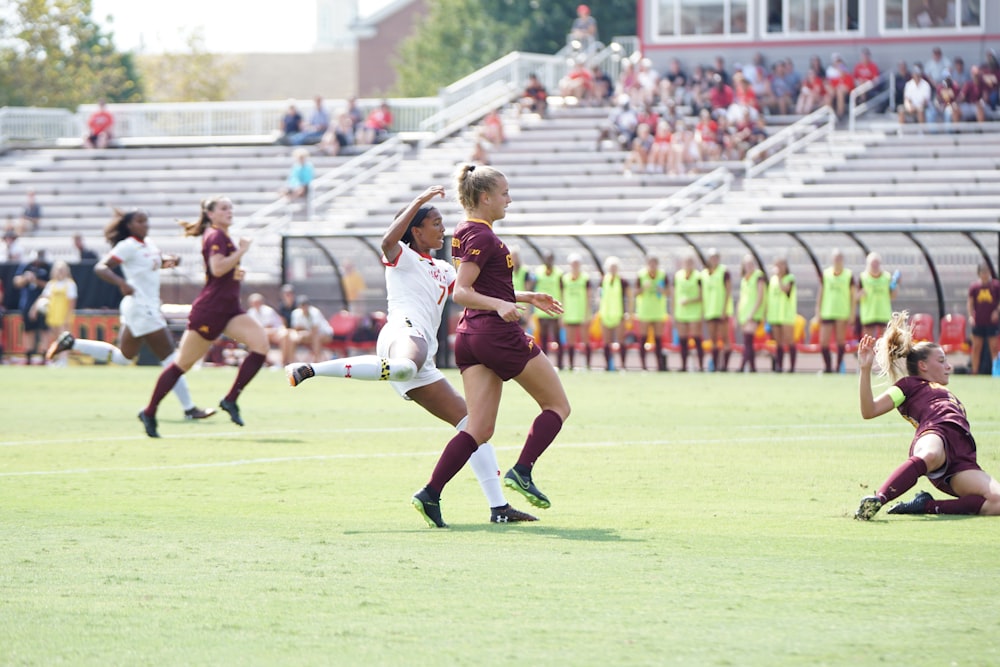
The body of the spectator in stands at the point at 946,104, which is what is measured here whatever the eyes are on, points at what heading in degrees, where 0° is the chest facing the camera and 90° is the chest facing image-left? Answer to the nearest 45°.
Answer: approximately 0°

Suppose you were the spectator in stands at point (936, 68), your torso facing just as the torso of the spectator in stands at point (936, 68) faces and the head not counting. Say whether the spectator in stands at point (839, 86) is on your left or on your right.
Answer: on your right

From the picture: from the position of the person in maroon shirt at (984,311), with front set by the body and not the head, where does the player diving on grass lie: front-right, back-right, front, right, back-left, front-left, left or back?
front

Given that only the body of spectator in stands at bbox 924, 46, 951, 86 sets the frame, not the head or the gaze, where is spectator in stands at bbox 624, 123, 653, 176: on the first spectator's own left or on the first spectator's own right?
on the first spectator's own right

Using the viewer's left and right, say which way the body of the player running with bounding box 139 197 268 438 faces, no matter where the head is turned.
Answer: facing to the right of the viewer

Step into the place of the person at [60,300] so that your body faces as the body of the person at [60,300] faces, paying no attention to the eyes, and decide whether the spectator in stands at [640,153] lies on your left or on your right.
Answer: on your left

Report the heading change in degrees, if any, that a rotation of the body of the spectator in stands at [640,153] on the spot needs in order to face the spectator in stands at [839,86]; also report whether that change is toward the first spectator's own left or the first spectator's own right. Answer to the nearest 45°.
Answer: approximately 135° to the first spectator's own left

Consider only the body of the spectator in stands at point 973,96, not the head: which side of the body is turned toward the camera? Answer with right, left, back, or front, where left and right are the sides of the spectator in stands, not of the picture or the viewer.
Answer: front

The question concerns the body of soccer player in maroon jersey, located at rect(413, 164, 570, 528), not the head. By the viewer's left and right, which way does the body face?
facing to the right of the viewer

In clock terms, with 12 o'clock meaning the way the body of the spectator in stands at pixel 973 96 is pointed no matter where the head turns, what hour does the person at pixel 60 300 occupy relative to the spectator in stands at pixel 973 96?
the person at pixel 60 300 is roughly at 2 o'clock from the spectator in stands at pixel 973 96.

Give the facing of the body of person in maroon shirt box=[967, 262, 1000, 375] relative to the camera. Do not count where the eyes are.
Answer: toward the camera

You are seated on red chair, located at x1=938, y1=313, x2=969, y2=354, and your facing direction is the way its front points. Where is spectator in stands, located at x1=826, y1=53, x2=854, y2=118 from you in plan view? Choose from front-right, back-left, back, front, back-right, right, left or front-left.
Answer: back

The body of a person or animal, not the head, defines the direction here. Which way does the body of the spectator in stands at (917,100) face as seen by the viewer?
toward the camera
